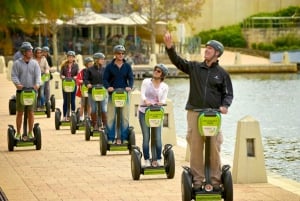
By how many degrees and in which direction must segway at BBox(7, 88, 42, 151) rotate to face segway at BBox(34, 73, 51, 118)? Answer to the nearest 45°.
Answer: approximately 180°

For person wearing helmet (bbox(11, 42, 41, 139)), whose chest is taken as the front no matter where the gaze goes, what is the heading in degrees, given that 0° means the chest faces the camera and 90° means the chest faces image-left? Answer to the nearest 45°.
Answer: approximately 0°

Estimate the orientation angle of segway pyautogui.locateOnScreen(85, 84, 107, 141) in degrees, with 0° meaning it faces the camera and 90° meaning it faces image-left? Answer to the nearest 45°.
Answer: approximately 0°
